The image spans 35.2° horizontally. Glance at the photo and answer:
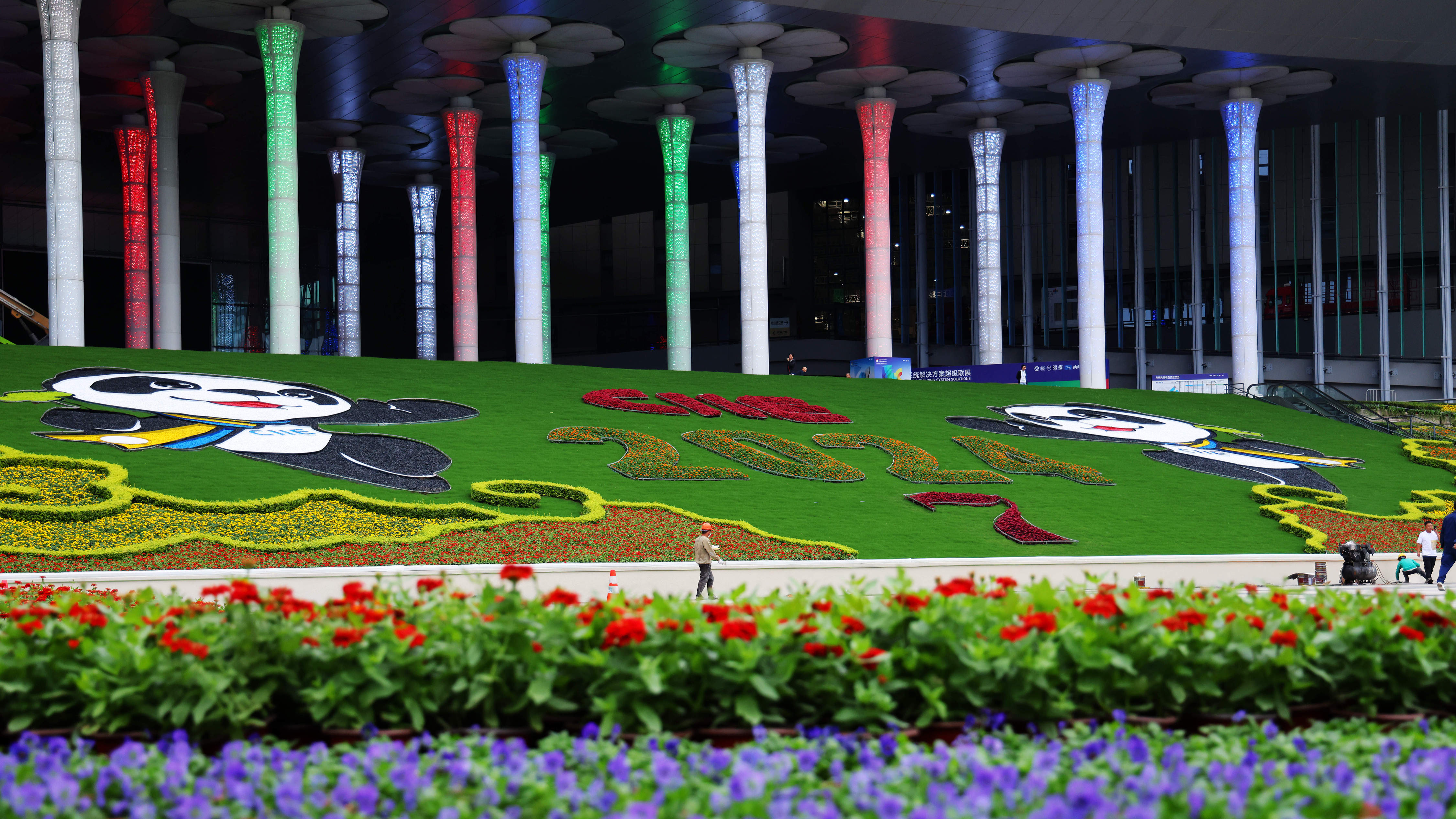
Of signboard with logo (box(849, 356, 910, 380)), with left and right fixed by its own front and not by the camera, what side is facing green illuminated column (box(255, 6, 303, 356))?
right

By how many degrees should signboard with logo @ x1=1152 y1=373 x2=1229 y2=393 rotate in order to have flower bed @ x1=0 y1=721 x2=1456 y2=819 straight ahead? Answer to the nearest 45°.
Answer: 0° — it already faces it

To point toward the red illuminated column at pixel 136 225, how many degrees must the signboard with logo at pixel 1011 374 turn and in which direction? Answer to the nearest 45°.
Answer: approximately 90° to its right

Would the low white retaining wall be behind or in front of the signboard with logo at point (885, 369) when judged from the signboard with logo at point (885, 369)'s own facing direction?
in front

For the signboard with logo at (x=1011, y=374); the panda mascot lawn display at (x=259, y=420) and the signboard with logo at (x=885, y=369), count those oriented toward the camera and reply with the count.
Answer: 3

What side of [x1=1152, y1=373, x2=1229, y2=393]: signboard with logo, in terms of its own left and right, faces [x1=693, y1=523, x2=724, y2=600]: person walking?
front
